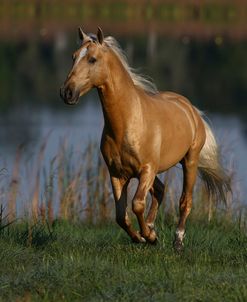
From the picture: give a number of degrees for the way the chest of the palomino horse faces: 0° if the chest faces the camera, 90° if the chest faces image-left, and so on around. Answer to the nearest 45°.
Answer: approximately 45°
